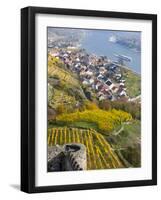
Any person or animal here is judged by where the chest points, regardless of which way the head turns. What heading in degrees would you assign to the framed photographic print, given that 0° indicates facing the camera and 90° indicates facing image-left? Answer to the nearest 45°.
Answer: approximately 315°
